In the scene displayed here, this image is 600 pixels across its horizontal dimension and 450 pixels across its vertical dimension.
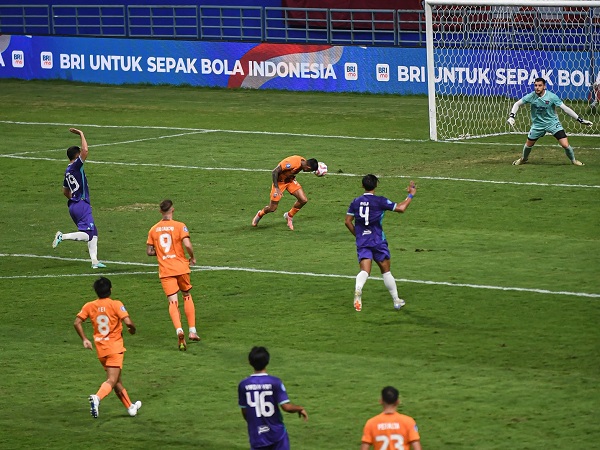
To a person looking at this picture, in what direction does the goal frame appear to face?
facing the viewer

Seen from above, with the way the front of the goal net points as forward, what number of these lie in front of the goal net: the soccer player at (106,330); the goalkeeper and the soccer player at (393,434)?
3

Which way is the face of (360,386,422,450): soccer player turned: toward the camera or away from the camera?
away from the camera

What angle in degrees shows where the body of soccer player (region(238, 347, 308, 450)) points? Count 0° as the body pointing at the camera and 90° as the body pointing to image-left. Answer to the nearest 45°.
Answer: approximately 180°

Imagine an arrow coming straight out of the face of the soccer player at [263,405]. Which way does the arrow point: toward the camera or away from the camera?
away from the camera

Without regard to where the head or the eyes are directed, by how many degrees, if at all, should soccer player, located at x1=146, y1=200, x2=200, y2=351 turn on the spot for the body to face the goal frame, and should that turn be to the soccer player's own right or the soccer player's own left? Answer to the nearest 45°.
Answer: approximately 45° to the soccer player's own right

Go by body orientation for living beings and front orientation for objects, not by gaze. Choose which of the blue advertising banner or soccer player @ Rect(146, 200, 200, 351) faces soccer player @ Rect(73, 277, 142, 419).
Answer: the blue advertising banner

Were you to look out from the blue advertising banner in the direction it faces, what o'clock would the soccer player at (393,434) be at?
The soccer player is roughly at 12 o'clock from the blue advertising banner.

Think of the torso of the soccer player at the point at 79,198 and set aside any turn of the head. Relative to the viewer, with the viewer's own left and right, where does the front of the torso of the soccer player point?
facing away from the viewer and to the right of the viewer

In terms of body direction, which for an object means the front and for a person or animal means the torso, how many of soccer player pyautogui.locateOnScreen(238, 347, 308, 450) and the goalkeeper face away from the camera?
1

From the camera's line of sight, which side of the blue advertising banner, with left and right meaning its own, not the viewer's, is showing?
front

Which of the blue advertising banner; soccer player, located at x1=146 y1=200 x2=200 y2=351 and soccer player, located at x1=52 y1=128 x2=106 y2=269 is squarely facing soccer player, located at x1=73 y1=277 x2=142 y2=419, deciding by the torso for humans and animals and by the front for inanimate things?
the blue advertising banner

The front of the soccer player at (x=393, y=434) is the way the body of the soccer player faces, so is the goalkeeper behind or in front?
in front

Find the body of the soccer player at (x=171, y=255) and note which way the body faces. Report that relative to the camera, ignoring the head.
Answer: away from the camera

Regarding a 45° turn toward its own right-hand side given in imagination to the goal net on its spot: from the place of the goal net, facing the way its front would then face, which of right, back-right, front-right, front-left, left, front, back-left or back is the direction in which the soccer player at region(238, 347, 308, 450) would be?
front-left

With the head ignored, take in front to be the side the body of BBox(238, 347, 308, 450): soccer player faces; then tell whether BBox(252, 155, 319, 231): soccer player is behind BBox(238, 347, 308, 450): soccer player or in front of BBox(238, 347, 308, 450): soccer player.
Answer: in front
